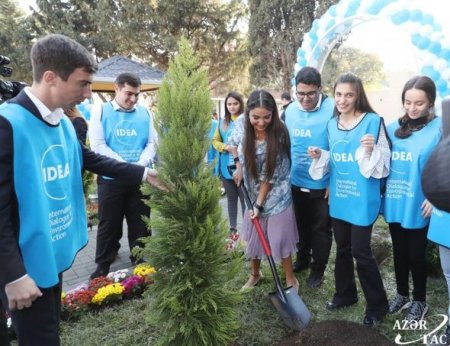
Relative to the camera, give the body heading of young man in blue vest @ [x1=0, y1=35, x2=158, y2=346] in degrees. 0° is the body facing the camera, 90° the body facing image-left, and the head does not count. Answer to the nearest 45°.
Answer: approximately 315°

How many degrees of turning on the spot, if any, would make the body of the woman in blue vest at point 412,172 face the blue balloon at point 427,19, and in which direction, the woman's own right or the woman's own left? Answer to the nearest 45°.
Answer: approximately 135° to the woman's own right

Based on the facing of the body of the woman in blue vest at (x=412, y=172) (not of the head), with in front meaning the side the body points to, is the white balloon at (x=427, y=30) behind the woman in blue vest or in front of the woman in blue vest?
behind

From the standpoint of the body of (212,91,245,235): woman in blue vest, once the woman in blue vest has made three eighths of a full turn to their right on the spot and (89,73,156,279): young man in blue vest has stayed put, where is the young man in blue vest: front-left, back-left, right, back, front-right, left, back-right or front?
front-left

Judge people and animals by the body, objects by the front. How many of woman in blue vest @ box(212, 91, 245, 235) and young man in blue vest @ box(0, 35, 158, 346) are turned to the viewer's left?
0

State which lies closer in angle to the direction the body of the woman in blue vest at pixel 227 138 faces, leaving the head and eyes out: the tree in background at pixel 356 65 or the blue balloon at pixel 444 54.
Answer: the blue balloon

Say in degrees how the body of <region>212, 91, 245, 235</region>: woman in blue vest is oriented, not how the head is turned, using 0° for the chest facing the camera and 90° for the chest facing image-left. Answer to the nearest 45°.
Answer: approximately 315°

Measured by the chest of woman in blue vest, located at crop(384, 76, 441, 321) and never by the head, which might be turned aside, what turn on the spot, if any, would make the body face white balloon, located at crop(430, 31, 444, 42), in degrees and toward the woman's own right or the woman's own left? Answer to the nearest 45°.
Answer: approximately 135° to the woman's own right

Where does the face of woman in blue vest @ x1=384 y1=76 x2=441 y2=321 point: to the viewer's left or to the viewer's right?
to the viewer's left

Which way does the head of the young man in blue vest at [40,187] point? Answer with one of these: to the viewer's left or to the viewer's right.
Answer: to the viewer's right

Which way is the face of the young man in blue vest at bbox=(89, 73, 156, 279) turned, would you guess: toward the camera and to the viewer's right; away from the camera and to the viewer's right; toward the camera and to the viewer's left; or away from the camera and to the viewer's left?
toward the camera and to the viewer's right
